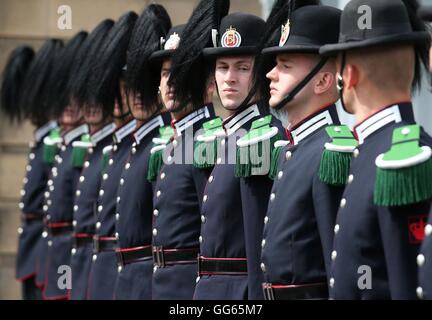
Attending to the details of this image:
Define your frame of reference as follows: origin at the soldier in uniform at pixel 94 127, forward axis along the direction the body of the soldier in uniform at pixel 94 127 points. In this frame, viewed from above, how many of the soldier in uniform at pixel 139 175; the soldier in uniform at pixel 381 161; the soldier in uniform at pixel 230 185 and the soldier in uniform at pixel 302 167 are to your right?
0

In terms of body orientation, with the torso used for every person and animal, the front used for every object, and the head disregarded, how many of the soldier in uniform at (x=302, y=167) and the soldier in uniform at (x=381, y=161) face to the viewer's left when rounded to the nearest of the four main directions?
2

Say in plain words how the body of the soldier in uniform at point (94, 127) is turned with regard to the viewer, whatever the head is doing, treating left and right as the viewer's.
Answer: facing the viewer and to the left of the viewer

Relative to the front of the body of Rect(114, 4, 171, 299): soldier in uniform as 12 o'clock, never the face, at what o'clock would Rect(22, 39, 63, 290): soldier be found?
The soldier is roughly at 4 o'clock from the soldier in uniform.

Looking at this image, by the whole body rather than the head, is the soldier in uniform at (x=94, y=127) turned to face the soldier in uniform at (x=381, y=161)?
no

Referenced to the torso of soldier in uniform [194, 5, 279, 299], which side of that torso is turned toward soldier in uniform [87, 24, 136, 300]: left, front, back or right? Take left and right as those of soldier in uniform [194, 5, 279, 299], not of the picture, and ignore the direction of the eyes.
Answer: right

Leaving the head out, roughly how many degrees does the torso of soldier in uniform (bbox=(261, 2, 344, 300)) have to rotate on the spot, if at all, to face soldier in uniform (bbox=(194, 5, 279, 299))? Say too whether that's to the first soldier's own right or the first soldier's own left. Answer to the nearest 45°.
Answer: approximately 45° to the first soldier's own right

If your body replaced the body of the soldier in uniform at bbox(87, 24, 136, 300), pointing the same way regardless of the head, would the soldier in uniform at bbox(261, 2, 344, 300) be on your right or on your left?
on your left

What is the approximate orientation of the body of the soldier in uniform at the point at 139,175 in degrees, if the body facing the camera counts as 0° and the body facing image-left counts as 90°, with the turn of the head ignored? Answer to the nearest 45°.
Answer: approximately 45°

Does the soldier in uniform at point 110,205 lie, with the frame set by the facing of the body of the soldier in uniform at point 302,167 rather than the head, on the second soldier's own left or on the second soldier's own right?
on the second soldier's own right

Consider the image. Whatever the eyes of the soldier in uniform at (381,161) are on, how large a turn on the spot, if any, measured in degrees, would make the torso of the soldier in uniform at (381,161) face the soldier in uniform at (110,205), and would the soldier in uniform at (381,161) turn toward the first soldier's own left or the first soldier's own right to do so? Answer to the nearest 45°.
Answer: approximately 45° to the first soldier's own right

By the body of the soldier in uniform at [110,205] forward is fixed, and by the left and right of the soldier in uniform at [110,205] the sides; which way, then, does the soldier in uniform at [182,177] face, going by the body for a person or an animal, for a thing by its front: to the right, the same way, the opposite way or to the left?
the same way

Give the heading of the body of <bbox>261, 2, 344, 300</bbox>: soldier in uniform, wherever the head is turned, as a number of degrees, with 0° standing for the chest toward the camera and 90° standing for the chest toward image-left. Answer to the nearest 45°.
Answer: approximately 90°

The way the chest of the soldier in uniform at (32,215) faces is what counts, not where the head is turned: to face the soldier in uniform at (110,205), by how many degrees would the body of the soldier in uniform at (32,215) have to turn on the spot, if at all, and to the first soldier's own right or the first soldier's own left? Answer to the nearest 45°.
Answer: approximately 45° to the first soldier's own left

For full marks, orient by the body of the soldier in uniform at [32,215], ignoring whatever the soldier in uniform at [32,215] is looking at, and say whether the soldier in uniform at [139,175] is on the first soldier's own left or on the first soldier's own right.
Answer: on the first soldier's own left

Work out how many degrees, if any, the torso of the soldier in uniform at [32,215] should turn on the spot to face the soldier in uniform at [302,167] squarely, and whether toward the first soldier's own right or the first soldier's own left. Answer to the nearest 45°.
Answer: approximately 45° to the first soldier's own left

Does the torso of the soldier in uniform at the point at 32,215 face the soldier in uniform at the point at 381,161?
no

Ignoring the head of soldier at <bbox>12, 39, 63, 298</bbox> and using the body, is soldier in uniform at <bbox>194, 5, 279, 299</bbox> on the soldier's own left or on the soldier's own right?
on the soldier's own left

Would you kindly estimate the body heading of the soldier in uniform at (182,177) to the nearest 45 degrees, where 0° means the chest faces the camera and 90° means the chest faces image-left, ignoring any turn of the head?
approximately 45°
